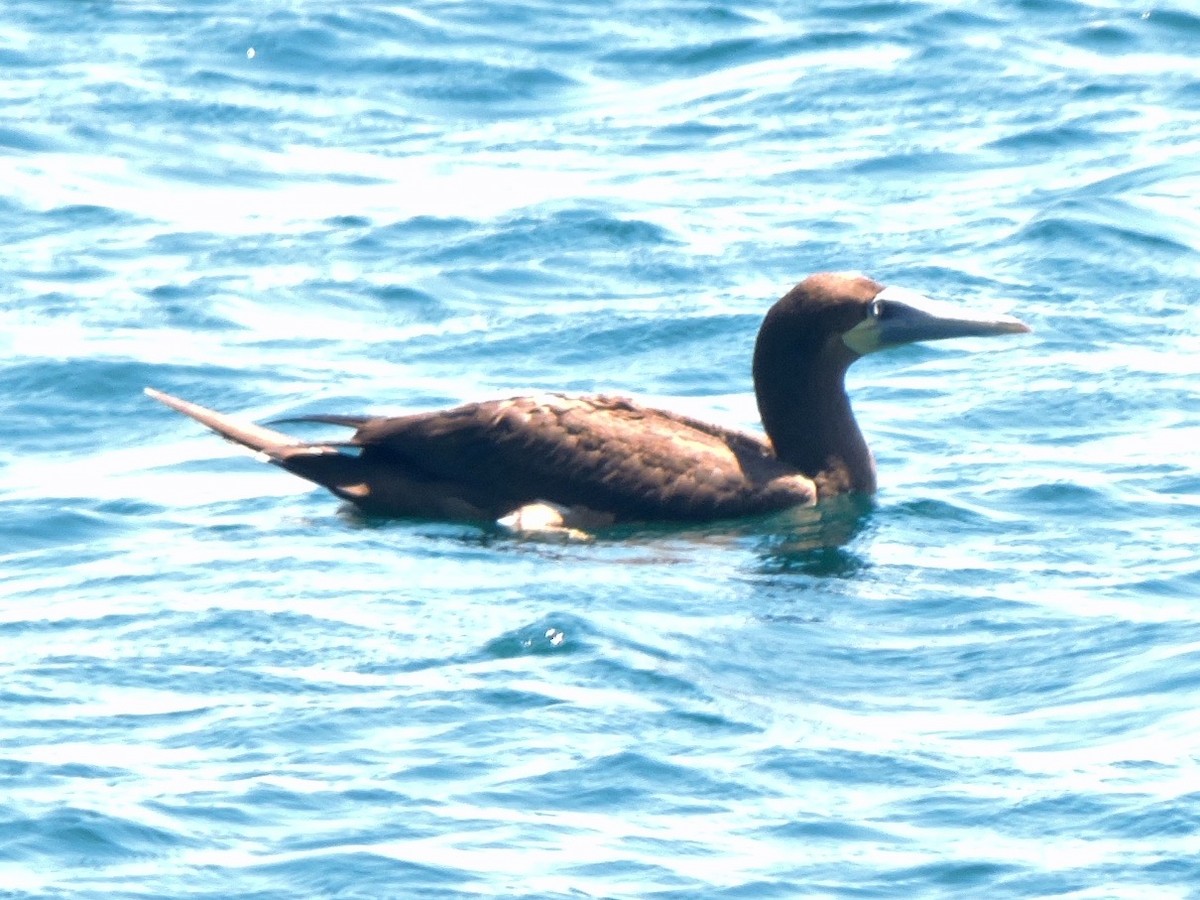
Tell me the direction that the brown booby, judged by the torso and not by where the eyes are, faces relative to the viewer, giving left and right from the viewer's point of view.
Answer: facing to the right of the viewer
